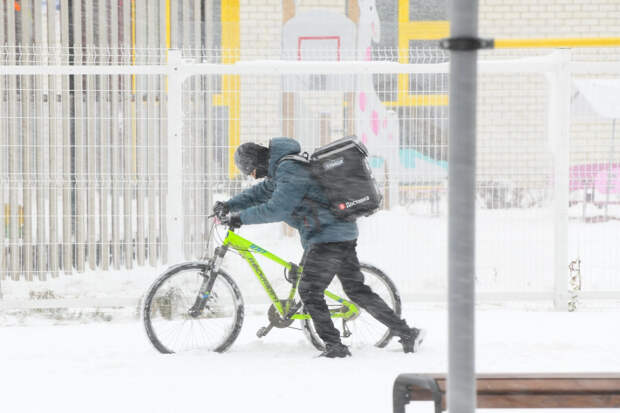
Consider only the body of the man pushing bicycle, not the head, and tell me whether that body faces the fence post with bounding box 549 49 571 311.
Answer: no

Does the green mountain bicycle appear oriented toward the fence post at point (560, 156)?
no

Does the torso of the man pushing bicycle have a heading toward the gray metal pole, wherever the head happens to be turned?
no

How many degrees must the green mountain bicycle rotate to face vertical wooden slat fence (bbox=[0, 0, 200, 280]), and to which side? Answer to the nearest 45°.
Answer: approximately 45° to its right

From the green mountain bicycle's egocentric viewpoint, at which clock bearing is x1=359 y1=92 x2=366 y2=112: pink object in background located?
The pink object in background is roughly at 4 o'clock from the green mountain bicycle.

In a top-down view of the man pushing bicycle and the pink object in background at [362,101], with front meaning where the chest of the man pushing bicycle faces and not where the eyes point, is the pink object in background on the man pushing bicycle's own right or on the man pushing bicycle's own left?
on the man pushing bicycle's own right

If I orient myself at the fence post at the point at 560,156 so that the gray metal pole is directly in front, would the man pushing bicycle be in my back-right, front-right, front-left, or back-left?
front-right

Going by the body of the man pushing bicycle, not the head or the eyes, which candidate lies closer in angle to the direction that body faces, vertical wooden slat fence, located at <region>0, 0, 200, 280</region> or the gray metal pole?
the vertical wooden slat fence

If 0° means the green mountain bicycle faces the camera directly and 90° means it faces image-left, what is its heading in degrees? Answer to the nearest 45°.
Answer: approximately 90°

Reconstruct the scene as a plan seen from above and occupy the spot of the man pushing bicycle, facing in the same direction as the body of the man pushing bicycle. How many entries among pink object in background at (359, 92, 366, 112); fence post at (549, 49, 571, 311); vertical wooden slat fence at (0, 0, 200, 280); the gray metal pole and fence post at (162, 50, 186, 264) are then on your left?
1

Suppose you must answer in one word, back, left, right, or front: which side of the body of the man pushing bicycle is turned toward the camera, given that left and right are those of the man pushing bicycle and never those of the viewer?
left

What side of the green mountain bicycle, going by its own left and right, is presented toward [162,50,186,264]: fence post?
right

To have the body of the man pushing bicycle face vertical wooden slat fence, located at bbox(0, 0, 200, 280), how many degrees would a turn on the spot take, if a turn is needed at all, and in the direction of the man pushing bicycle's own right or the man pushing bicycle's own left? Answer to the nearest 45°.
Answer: approximately 45° to the man pushing bicycle's own right
